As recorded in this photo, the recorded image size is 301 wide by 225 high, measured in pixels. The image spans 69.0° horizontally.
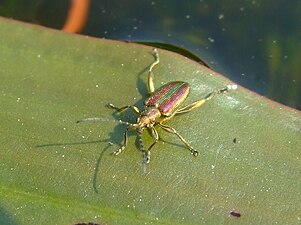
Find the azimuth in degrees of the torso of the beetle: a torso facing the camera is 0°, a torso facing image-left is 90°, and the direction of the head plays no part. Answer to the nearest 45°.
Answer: approximately 45°
